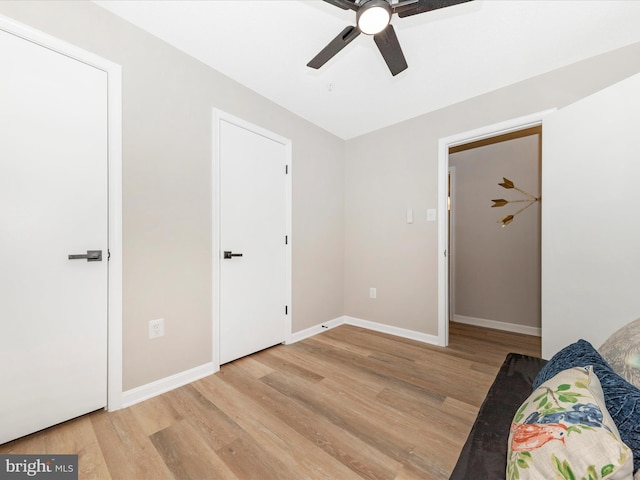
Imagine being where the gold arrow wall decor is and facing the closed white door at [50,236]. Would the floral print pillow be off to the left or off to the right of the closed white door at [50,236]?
left
